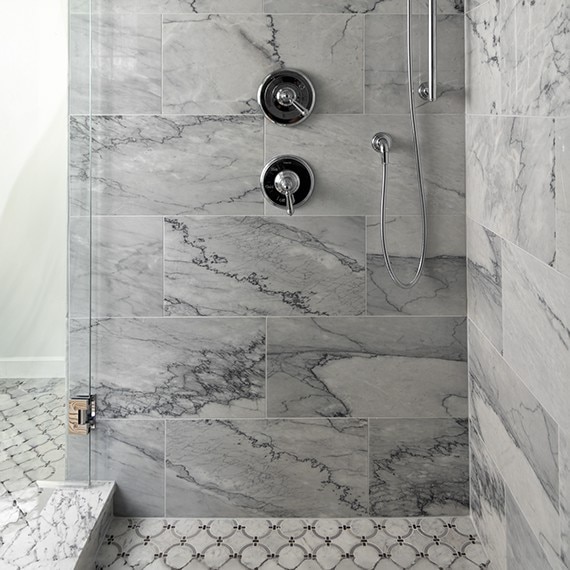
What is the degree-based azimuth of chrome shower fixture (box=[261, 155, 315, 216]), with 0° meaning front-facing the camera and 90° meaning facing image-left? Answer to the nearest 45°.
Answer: approximately 0°

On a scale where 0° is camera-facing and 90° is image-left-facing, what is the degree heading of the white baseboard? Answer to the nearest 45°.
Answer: approximately 0°

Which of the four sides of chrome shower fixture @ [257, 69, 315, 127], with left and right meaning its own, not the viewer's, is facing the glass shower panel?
right
